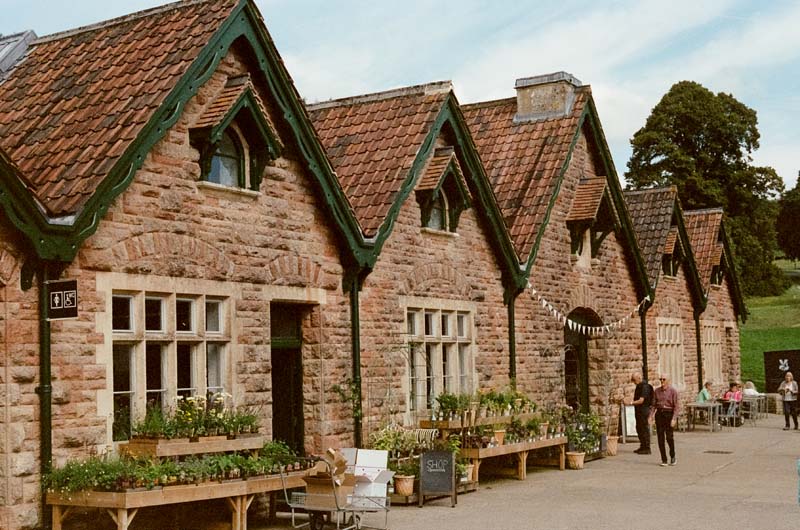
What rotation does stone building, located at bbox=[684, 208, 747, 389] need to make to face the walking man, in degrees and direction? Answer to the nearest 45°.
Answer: approximately 45° to its right

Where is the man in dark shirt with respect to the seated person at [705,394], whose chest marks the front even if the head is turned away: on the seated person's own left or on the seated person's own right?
on the seated person's own right

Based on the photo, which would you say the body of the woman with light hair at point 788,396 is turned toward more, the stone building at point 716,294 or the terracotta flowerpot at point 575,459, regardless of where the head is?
the terracotta flowerpot

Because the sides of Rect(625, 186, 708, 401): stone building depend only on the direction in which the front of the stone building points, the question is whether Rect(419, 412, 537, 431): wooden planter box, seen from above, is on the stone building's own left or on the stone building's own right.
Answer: on the stone building's own right

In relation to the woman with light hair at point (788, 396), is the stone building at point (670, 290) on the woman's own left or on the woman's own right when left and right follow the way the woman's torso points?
on the woman's own right

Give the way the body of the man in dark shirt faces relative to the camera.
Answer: to the viewer's left

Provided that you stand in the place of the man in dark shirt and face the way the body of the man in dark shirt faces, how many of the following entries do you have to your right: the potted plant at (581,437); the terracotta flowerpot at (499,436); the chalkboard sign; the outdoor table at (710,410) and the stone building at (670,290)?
2

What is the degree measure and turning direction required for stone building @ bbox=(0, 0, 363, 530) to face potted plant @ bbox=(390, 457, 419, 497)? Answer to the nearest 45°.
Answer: approximately 90° to its left

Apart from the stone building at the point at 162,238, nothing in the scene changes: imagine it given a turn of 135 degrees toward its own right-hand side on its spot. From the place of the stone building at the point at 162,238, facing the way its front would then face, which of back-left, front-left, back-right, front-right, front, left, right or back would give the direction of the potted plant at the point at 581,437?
back-right

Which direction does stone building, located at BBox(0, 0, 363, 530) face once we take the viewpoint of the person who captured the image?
facing the viewer and to the right of the viewer

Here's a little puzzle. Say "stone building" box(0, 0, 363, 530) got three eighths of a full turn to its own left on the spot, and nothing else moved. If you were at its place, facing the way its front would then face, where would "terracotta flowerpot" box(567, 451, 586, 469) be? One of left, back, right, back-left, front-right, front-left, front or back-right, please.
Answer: front-right
